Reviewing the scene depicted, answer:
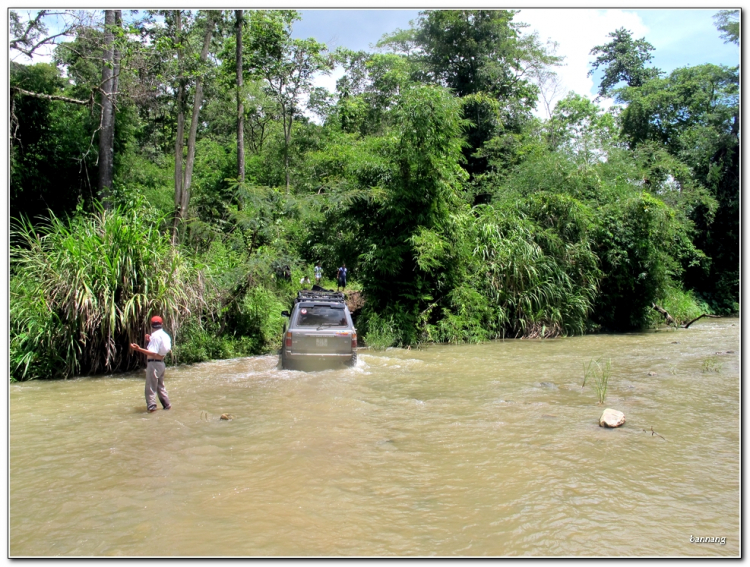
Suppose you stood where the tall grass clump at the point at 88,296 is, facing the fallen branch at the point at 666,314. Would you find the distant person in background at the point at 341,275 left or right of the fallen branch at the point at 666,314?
left

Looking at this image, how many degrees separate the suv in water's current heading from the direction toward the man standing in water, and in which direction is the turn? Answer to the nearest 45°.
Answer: approximately 135° to its left

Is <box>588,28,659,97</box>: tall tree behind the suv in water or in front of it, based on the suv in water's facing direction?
in front

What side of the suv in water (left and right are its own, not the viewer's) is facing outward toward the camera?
back

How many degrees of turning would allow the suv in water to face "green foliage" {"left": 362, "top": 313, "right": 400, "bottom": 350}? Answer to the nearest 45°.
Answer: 0° — it already faces it

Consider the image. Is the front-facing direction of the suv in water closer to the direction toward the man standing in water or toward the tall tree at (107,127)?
the tall tree

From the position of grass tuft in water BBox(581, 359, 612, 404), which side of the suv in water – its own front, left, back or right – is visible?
right

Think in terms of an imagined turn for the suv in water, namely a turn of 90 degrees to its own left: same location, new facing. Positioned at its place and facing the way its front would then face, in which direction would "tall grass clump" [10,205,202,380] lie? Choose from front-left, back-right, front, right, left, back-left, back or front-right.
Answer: front

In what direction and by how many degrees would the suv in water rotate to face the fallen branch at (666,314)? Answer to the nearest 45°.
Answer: approximately 45° to its right
